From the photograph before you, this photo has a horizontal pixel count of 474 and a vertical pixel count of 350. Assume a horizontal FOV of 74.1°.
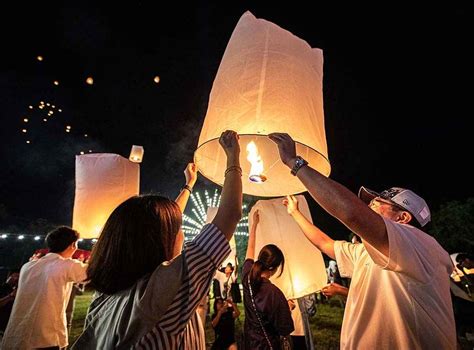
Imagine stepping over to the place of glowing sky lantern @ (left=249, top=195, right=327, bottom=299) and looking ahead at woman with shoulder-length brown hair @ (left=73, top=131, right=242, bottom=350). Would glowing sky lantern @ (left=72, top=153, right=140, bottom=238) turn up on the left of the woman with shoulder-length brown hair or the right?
right

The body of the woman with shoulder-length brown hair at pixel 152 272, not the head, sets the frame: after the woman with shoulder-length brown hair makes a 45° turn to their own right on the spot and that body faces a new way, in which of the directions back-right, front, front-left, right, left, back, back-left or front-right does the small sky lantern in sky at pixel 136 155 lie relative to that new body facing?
left

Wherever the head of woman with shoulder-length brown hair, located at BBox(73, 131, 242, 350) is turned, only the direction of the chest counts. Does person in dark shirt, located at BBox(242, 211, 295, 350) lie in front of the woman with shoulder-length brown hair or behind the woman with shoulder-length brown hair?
in front

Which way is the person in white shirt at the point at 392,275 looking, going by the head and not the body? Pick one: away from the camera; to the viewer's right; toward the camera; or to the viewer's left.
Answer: to the viewer's left

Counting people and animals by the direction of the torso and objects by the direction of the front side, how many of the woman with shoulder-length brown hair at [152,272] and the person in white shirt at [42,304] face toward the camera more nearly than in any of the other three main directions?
0

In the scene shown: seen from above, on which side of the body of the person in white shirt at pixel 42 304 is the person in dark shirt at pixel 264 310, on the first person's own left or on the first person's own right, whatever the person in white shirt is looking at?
on the first person's own right

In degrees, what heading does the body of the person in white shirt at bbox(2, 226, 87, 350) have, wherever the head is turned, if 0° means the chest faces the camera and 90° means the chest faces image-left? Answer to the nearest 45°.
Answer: approximately 225°

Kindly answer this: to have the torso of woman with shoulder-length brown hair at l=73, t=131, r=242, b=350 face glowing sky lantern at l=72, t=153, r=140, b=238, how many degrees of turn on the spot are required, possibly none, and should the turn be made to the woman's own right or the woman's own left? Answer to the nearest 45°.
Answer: approximately 45° to the woman's own left

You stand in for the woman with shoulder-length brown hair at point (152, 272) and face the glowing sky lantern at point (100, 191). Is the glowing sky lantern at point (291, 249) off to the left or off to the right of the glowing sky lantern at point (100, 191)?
right

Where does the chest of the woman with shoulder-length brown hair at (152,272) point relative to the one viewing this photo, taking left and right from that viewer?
facing away from the viewer and to the right of the viewer

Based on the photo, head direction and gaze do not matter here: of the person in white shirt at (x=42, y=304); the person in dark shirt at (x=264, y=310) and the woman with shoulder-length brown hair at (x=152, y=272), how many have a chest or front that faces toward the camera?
0

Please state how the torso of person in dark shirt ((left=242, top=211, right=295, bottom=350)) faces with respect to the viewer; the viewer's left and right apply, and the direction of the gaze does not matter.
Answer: facing away from the viewer and to the right of the viewer
